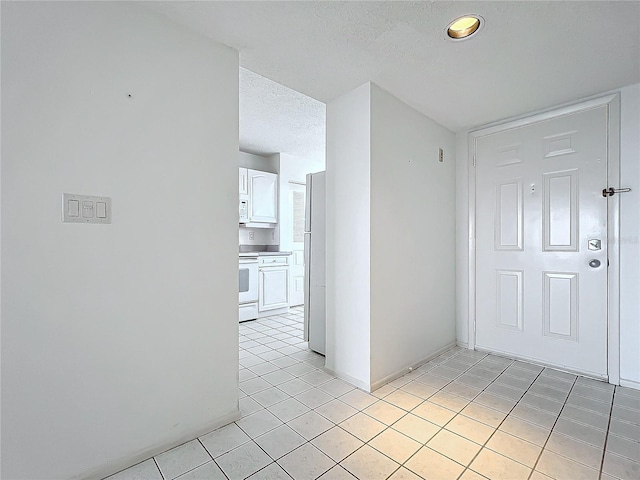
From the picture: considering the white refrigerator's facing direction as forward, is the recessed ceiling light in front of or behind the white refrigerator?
behind

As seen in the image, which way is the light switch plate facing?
toward the camera

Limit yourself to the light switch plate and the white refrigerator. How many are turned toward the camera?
1

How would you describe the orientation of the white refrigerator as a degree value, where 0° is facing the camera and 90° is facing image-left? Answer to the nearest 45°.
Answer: approximately 135°

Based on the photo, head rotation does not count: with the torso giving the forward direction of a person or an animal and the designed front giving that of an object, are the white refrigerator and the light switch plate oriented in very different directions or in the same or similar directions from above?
very different directions

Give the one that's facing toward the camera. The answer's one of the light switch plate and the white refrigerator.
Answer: the light switch plate

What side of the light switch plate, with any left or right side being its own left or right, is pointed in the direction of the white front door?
left

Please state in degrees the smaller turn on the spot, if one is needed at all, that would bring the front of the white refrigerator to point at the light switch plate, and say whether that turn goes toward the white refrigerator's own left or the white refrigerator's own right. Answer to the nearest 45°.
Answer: approximately 90° to the white refrigerator's own left

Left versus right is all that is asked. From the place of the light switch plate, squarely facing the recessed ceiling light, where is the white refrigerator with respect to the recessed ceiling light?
left

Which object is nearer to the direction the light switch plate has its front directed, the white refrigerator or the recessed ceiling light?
the recessed ceiling light

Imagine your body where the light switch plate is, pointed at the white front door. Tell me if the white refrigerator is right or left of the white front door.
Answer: left

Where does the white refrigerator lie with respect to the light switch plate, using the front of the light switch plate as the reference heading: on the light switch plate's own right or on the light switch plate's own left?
on the light switch plate's own left

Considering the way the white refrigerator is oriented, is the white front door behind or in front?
behind

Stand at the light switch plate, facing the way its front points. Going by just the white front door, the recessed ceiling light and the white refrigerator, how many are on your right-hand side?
0
